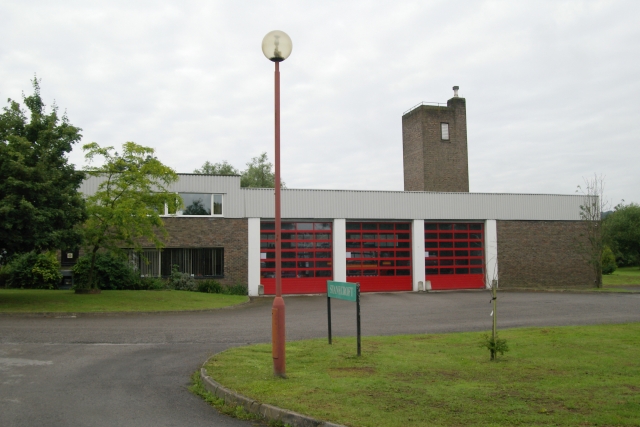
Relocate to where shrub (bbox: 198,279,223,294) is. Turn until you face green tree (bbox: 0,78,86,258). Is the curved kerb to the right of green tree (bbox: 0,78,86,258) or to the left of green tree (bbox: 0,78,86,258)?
left

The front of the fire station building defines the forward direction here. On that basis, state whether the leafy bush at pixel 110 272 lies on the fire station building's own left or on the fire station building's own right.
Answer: on the fire station building's own right

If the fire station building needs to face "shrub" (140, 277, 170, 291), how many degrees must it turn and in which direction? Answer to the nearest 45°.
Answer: approximately 45° to its right

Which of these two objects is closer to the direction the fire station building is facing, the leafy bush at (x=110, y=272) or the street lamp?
the street lamp

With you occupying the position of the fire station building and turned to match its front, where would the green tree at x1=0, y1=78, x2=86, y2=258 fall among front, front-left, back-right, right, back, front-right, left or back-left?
front-right

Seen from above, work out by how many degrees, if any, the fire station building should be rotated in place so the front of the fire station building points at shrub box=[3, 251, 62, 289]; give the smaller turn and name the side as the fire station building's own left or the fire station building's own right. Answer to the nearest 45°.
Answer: approximately 90° to the fire station building's own right

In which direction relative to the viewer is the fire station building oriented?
toward the camera

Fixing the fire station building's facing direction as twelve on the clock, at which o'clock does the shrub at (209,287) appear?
The shrub is roughly at 2 o'clock from the fire station building.

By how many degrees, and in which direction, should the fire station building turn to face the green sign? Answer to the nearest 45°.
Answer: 0° — it already faces it

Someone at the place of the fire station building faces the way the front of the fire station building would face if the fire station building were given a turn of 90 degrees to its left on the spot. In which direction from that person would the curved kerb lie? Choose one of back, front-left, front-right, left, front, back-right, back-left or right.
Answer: right
